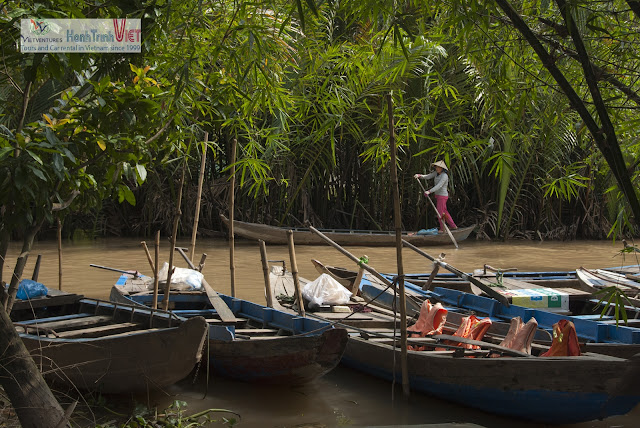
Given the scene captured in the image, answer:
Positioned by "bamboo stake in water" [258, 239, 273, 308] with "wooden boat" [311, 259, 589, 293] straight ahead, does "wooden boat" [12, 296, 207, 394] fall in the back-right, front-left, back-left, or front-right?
back-right

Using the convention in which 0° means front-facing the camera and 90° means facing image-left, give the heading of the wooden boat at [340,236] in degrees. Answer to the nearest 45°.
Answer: approximately 90°

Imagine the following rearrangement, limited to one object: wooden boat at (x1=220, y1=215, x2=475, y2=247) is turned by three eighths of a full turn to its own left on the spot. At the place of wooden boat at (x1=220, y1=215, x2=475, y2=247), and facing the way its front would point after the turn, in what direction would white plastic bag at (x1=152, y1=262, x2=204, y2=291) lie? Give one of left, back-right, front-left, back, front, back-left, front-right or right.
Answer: front-right

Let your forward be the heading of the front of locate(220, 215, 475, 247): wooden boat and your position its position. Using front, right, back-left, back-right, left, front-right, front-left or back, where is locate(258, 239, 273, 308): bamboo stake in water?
left

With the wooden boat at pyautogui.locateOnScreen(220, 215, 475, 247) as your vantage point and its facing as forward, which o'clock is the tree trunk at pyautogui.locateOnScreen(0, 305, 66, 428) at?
The tree trunk is roughly at 9 o'clock from the wooden boat.

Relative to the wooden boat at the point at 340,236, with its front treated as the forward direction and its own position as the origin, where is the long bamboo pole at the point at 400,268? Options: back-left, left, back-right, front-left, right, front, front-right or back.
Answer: left

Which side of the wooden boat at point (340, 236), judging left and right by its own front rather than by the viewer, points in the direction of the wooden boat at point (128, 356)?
left
